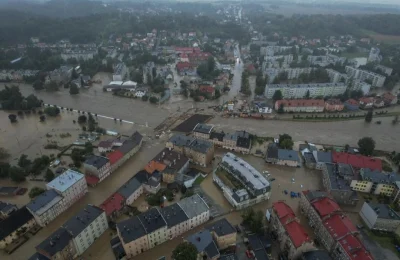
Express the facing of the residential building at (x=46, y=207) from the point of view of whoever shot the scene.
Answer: facing the viewer and to the right of the viewer

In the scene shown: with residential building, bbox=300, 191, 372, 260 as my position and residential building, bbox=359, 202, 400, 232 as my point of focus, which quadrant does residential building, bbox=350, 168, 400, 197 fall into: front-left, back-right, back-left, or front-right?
front-left

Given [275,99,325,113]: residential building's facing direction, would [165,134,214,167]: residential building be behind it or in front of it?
in front

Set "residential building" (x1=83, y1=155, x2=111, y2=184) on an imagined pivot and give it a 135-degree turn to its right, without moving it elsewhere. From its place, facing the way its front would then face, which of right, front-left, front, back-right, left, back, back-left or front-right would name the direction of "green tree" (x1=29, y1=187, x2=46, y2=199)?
front

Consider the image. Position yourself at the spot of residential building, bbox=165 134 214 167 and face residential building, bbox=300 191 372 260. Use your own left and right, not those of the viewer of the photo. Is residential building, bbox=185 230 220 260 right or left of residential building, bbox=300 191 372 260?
right

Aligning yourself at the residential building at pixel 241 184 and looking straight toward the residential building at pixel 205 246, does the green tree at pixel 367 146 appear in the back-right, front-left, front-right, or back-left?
back-left

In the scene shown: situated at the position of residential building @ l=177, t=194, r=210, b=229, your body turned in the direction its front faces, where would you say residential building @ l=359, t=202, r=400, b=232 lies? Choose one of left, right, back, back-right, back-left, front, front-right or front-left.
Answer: front-left

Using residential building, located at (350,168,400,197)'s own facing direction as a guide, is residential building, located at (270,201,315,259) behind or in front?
in front

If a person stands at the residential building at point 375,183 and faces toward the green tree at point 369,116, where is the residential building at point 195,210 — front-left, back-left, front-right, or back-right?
back-left
